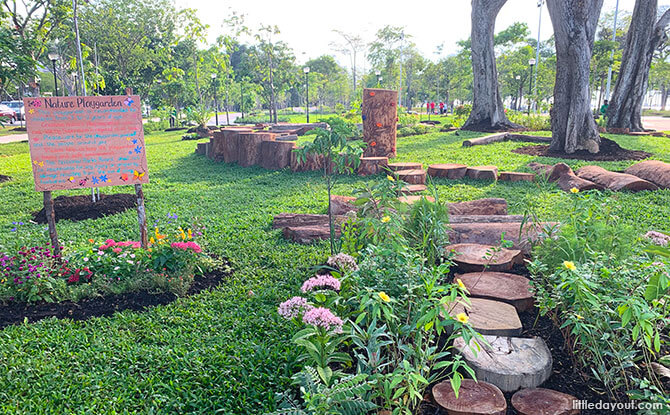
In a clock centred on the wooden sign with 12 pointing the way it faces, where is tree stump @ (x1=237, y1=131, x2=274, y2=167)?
The tree stump is roughly at 7 o'clock from the wooden sign.

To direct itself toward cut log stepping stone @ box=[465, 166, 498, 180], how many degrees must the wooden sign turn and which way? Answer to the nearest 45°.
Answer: approximately 90° to its left

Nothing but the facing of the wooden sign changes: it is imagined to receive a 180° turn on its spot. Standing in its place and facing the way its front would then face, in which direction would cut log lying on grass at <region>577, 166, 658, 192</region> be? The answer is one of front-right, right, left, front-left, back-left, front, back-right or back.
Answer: right

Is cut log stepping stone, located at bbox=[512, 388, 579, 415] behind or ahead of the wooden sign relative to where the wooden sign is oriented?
ahead

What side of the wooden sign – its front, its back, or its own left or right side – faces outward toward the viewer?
front

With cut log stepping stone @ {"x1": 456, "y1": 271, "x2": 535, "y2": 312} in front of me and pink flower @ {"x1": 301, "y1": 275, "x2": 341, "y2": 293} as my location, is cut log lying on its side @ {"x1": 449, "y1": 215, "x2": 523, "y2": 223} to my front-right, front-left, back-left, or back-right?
front-left

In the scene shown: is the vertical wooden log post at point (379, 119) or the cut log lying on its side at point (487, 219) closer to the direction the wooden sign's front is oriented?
the cut log lying on its side

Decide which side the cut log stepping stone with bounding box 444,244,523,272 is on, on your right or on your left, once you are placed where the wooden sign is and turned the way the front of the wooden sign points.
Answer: on your left

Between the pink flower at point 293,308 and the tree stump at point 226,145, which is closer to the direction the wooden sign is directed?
the pink flower

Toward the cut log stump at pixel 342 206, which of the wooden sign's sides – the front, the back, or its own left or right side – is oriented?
left

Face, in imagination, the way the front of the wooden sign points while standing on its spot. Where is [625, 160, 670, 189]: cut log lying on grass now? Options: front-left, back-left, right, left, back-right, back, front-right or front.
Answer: left

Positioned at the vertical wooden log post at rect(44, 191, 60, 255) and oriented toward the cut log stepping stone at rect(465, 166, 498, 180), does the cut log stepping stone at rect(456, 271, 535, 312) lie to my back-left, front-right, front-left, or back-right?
front-right

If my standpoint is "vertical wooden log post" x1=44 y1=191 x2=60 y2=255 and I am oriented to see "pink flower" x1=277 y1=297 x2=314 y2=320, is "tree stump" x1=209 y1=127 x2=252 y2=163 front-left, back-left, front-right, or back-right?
back-left

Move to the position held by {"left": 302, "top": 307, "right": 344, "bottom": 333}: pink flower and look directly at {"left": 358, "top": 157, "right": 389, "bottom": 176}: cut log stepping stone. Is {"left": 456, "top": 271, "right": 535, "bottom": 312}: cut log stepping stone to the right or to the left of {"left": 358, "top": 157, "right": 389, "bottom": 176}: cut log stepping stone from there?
right

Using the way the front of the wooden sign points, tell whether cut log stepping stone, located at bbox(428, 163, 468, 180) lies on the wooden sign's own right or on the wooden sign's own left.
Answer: on the wooden sign's own left
